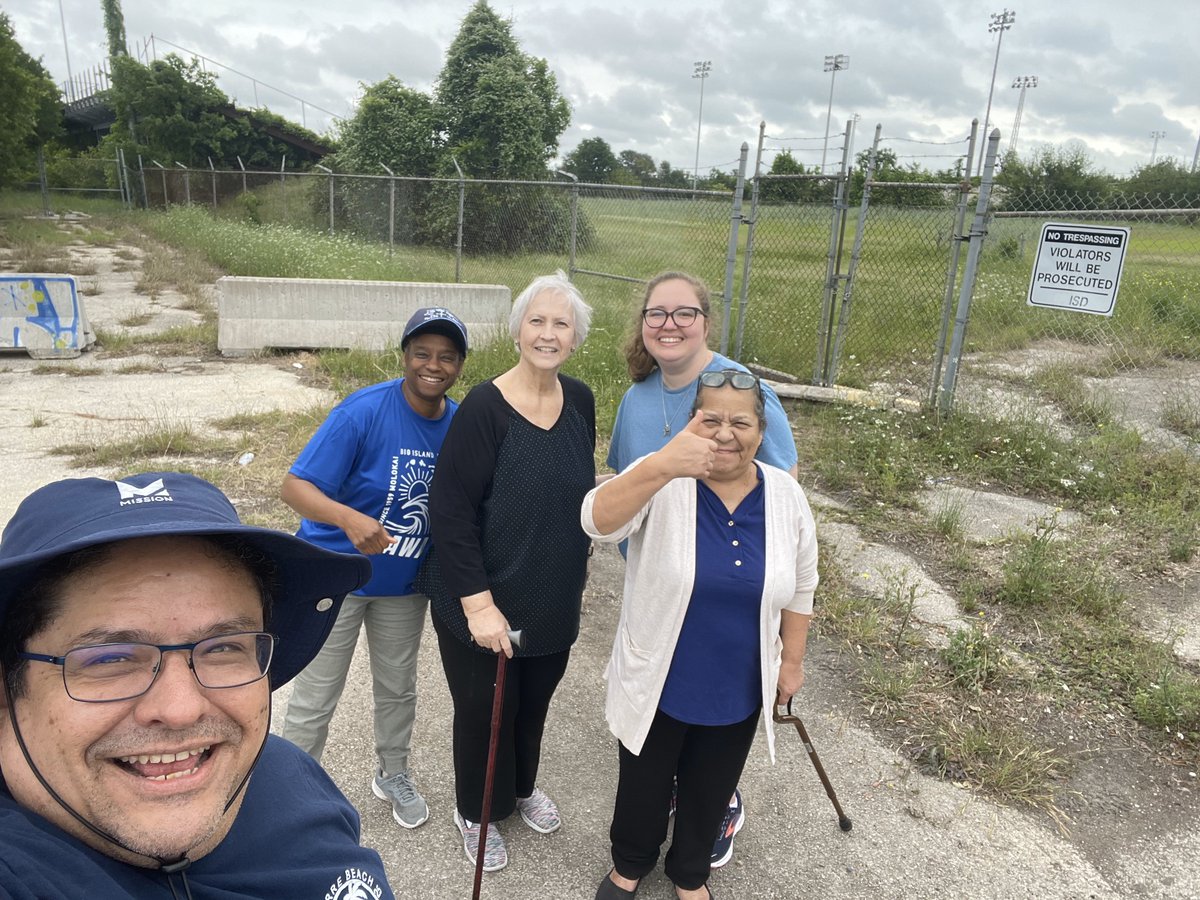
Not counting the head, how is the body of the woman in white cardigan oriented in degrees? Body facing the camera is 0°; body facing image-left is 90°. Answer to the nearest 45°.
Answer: approximately 0°

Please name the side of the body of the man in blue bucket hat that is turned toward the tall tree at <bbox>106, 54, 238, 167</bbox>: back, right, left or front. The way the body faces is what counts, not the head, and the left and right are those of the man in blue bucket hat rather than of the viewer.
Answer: back

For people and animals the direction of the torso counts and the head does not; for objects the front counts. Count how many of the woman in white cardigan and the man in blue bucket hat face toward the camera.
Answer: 2

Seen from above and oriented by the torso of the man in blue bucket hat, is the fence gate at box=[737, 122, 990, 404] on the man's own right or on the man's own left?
on the man's own left

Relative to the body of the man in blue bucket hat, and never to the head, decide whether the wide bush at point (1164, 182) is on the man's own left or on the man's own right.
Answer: on the man's own left

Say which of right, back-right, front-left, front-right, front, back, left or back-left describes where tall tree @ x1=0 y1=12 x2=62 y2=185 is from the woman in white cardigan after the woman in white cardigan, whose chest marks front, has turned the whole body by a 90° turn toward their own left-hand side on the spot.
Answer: back-left

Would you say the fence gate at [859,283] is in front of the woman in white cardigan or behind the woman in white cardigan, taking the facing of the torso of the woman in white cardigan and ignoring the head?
behind

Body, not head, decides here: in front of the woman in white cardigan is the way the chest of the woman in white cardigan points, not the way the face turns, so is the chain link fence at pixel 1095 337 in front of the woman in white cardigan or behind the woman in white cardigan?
behind

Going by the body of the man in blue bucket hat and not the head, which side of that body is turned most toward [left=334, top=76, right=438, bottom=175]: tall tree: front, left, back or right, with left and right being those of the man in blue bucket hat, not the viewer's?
back

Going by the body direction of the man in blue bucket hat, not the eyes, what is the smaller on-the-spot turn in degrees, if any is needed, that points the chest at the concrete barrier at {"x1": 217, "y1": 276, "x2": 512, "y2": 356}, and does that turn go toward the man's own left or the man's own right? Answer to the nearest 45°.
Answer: approximately 180°

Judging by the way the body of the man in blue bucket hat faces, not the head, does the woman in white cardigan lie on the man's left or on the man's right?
on the man's left

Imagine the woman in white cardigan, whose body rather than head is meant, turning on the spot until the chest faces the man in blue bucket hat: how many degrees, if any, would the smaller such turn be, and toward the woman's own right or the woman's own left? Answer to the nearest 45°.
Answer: approximately 45° to the woman's own right

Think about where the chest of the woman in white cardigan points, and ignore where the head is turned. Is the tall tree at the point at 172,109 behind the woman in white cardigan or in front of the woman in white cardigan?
behind

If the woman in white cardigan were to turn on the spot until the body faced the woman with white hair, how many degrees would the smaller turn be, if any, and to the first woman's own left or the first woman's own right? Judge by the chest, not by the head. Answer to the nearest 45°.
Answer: approximately 90° to the first woman's own right

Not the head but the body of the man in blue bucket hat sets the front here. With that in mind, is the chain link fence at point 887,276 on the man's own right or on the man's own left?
on the man's own left
